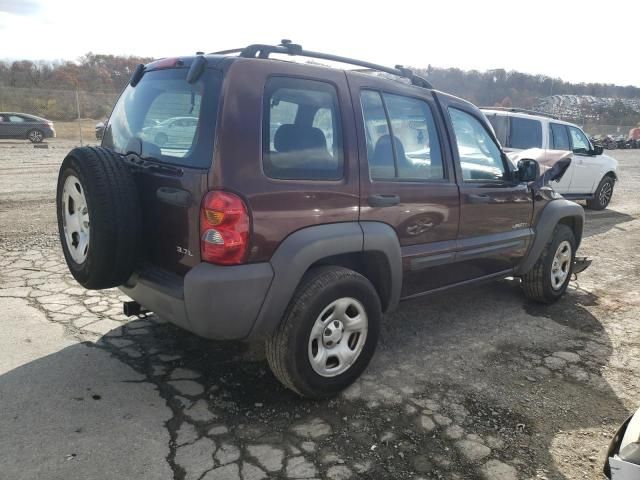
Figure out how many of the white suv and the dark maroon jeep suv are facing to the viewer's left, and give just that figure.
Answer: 0

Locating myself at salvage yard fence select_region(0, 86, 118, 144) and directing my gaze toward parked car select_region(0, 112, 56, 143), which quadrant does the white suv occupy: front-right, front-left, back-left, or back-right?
front-left

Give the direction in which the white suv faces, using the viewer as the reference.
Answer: facing away from the viewer and to the right of the viewer

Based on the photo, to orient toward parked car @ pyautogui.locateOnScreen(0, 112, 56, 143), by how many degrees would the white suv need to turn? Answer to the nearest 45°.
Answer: approximately 135° to its left

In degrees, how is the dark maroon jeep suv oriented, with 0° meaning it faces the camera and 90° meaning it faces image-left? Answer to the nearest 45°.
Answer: approximately 225°

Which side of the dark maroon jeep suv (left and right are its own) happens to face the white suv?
front

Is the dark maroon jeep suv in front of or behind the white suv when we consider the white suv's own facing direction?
behind

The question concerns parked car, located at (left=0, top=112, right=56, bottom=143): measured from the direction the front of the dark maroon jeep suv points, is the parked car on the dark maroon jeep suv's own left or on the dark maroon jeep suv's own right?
on the dark maroon jeep suv's own left

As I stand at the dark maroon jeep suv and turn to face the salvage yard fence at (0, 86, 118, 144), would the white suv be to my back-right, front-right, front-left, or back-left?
front-right

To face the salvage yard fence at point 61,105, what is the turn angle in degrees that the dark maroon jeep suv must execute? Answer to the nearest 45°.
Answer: approximately 90° to its left

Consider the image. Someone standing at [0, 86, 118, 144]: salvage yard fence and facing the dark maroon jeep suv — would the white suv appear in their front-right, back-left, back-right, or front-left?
front-left
